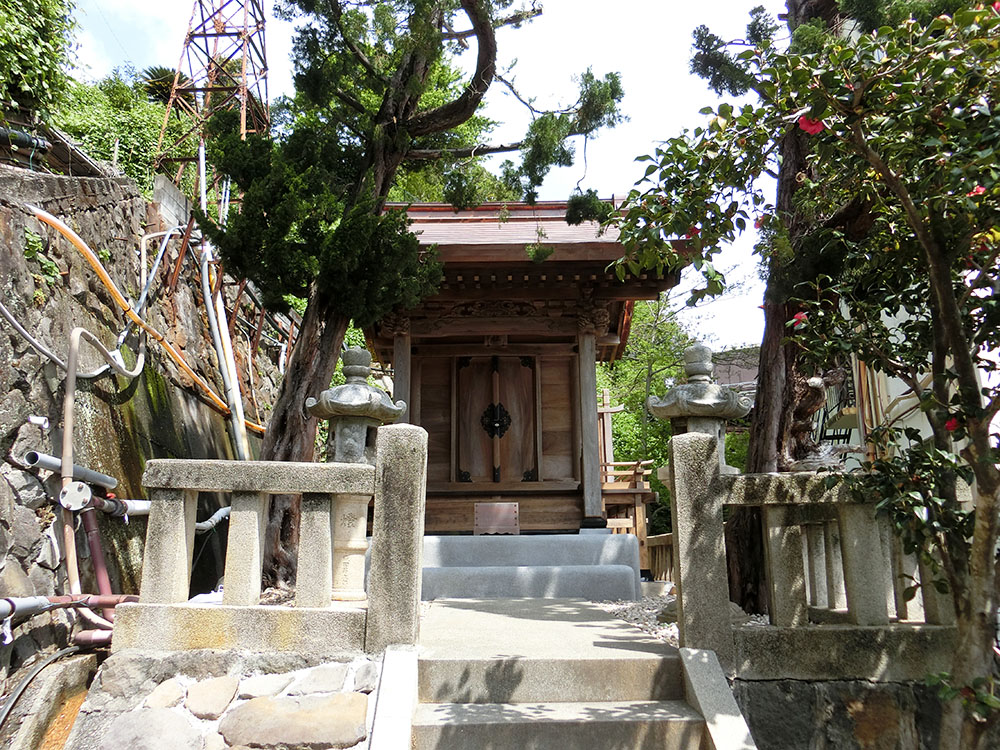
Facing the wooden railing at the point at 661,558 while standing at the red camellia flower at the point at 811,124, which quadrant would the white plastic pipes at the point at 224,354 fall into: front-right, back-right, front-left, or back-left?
front-left

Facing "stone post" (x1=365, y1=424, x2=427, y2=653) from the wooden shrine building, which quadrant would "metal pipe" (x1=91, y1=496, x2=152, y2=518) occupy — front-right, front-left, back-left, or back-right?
front-right

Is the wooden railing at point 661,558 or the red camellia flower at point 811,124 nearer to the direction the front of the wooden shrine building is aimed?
the red camellia flower

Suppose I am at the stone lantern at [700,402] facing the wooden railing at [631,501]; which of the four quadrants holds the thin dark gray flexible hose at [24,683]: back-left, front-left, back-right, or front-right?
back-left

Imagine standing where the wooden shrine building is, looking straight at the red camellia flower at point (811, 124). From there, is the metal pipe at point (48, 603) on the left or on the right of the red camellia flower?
right

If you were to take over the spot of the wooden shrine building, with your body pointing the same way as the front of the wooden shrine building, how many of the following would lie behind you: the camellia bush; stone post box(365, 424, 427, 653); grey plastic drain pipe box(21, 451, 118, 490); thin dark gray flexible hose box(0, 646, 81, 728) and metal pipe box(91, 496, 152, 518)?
0

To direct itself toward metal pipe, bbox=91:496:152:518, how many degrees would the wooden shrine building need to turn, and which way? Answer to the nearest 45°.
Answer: approximately 45° to its right

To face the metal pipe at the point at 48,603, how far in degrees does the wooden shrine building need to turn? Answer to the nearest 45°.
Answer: approximately 45° to its right

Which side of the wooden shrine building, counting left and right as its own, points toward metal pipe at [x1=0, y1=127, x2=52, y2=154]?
right

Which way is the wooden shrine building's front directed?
toward the camera

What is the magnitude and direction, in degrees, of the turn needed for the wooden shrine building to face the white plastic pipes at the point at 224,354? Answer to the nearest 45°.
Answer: approximately 90° to its right

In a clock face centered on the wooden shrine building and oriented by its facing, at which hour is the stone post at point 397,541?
The stone post is roughly at 12 o'clock from the wooden shrine building.

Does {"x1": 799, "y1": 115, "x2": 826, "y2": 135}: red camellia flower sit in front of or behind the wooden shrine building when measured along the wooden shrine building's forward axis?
in front

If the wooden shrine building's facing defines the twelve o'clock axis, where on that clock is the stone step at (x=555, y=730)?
The stone step is roughly at 12 o'clock from the wooden shrine building.

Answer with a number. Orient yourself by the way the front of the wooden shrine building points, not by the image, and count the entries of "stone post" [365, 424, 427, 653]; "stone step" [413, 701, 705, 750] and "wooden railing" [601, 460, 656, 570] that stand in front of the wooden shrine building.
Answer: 2

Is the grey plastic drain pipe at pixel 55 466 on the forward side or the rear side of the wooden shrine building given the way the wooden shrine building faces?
on the forward side

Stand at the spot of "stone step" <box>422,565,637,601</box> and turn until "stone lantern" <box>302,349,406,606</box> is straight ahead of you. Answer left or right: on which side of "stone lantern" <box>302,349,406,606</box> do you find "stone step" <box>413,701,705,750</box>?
left
